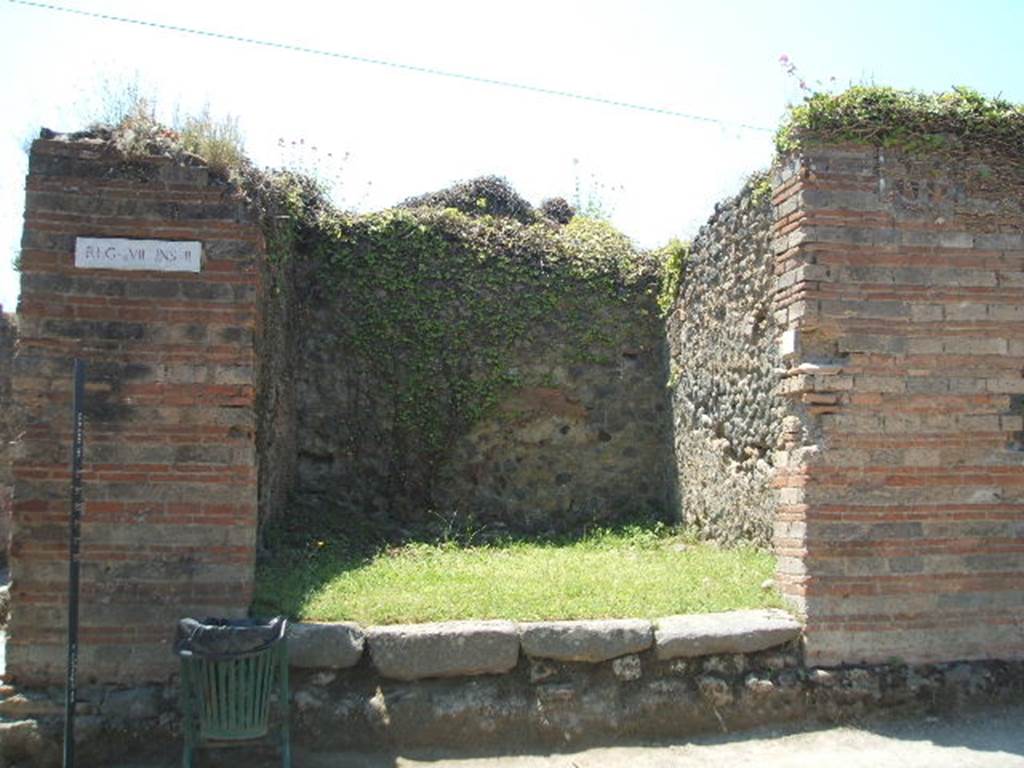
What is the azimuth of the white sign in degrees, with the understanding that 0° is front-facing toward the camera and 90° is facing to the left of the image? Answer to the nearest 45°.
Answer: approximately 0°

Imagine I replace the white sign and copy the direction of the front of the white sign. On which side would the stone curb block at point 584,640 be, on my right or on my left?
on my left

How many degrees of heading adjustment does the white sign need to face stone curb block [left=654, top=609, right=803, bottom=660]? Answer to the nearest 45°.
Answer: approximately 90° to its left

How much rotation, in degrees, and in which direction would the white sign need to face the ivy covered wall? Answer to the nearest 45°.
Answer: approximately 135° to its left
